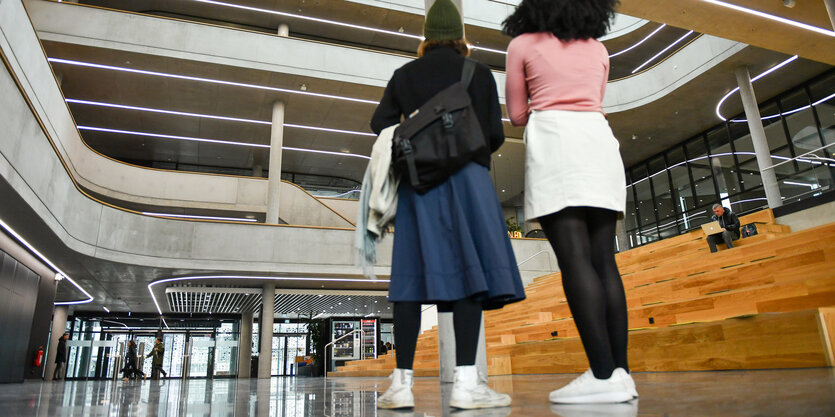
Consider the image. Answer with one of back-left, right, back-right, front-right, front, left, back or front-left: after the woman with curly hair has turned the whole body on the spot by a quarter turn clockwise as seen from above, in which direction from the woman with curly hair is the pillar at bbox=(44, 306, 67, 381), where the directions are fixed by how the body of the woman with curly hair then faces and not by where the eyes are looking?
left

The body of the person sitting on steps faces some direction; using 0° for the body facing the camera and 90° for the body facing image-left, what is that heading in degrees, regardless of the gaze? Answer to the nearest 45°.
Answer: approximately 45°

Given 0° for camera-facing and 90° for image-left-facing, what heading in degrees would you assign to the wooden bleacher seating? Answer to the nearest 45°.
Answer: approximately 45°

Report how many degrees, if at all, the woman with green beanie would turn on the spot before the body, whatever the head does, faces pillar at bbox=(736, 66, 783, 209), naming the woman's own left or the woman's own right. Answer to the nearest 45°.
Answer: approximately 45° to the woman's own right

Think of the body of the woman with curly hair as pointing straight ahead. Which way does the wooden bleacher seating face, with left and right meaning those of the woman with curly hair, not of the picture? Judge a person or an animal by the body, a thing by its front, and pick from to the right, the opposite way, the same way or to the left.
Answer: to the left

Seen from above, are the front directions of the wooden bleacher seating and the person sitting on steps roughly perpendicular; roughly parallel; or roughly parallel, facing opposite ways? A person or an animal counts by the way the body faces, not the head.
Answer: roughly parallel

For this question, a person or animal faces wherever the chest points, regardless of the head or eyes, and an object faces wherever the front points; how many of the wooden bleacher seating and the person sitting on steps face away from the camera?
0

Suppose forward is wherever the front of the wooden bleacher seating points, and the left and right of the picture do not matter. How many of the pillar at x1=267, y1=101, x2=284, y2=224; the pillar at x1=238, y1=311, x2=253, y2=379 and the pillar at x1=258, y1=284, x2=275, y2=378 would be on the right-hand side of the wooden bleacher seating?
3

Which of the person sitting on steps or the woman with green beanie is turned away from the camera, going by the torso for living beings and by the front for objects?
the woman with green beanie

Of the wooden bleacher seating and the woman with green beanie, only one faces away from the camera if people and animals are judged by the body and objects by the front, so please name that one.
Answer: the woman with green beanie

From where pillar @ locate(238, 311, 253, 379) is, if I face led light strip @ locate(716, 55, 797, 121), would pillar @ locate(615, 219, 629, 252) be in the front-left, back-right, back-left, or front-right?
front-left

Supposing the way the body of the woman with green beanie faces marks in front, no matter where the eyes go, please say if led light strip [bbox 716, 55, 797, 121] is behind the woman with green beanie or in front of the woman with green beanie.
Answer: in front

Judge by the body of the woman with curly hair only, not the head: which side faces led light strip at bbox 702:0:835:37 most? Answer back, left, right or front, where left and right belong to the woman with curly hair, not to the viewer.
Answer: right

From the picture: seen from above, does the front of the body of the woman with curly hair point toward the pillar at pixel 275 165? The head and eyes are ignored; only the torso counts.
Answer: yes

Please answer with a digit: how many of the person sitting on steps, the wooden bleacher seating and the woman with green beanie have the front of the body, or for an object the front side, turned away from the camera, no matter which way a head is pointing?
1

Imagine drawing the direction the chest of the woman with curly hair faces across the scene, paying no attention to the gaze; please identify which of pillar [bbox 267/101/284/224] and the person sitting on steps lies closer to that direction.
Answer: the pillar

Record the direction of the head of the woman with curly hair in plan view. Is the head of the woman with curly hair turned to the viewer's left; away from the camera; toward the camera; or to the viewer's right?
away from the camera

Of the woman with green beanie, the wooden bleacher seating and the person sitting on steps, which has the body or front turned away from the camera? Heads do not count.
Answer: the woman with green beanie

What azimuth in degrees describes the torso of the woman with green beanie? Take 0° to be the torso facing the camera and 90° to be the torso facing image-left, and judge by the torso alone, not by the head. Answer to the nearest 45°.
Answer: approximately 180°

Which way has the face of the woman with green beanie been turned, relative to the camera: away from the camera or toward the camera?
away from the camera

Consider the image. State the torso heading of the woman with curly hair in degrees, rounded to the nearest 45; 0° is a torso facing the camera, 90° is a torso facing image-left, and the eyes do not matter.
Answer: approximately 135°

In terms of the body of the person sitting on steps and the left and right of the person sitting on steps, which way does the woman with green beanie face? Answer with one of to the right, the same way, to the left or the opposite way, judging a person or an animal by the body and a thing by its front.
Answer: to the right
